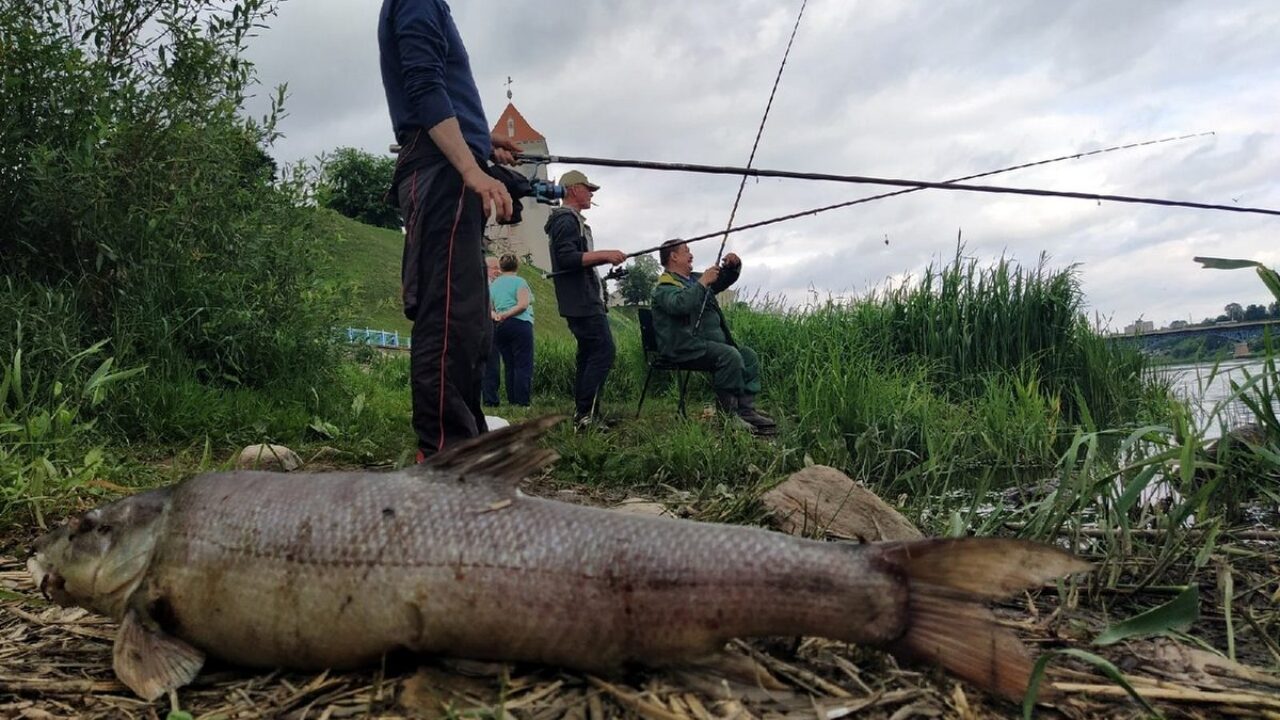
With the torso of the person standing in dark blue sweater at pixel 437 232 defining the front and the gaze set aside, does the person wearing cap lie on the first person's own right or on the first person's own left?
on the first person's own left

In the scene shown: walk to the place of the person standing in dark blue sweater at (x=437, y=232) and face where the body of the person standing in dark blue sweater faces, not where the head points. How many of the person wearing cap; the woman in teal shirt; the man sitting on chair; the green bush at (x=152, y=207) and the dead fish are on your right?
1

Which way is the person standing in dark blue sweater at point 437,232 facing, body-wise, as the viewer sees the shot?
to the viewer's right

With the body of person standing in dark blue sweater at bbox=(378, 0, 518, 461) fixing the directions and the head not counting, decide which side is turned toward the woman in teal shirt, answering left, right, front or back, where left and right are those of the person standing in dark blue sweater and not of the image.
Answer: left

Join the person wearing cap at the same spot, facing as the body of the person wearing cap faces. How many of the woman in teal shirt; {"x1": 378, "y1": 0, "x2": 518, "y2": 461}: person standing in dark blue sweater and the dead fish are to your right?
2

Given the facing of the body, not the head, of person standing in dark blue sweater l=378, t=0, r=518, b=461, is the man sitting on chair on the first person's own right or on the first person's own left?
on the first person's own left

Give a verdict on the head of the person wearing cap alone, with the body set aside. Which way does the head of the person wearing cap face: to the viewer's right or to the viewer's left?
to the viewer's right

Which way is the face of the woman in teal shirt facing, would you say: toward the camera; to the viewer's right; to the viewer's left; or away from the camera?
away from the camera

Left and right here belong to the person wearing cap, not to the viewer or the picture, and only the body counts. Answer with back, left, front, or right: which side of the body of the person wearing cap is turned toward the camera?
right

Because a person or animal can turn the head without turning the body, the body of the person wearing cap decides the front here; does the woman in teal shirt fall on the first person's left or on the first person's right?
on the first person's left

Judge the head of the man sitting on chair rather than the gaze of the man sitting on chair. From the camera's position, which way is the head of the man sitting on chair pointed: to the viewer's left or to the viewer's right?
to the viewer's right

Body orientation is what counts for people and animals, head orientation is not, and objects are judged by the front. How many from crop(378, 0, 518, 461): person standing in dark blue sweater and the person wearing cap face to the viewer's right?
2

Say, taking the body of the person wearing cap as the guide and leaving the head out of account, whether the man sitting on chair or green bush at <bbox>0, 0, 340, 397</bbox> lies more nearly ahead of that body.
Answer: the man sitting on chair

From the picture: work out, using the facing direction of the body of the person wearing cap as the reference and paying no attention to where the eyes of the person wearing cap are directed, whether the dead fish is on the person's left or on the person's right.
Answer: on the person's right

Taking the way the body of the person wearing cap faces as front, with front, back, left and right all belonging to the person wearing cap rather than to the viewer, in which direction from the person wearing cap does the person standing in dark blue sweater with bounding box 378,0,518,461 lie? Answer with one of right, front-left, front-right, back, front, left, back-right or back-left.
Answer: right
